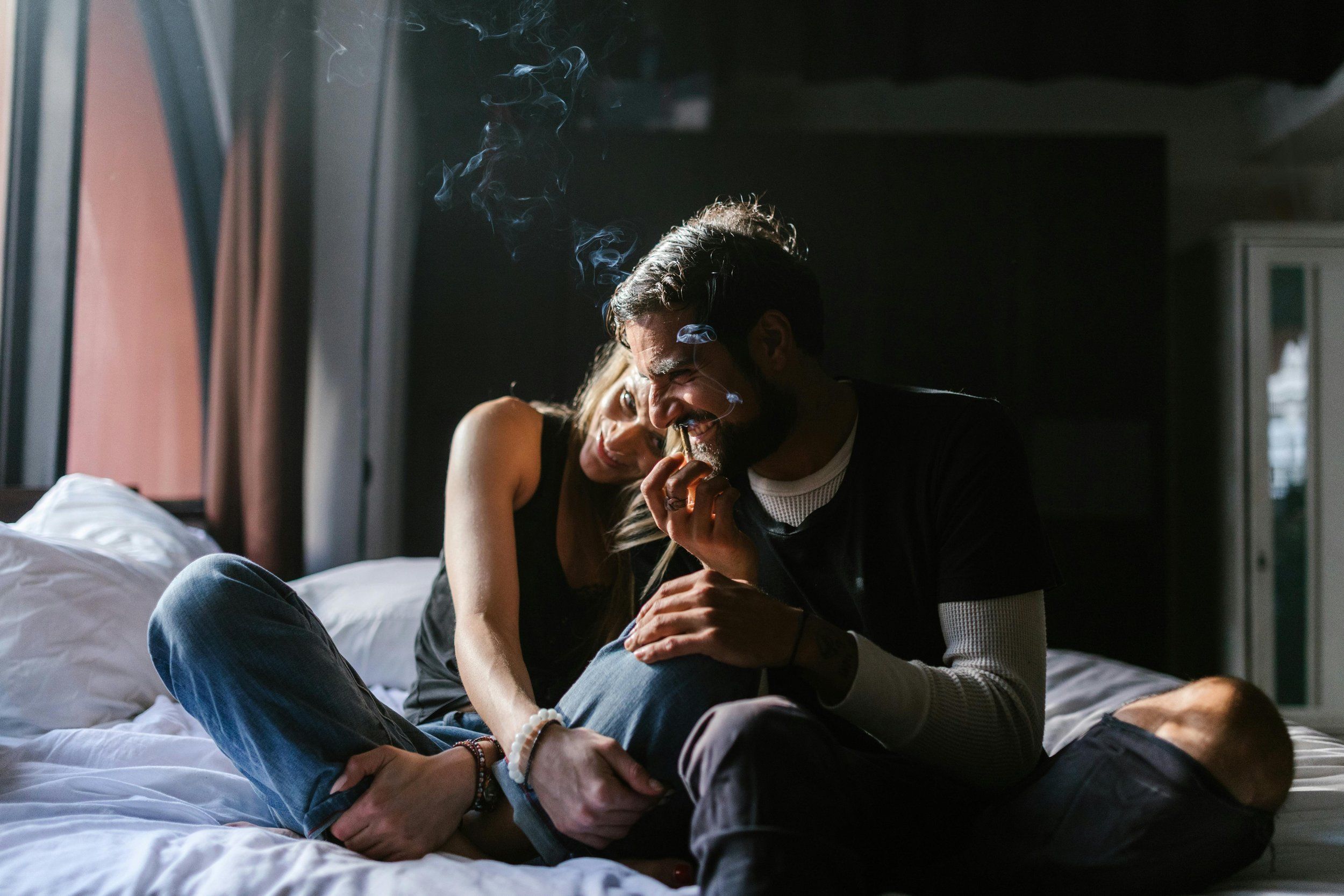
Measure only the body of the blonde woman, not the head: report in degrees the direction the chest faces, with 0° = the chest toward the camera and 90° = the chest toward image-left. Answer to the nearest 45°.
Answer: approximately 0°

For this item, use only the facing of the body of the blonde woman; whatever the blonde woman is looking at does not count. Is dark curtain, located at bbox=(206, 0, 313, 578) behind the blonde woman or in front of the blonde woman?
behind

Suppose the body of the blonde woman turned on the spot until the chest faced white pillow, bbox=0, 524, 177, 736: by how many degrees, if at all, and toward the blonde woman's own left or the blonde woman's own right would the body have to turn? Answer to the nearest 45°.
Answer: approximately 135° to the blonde woman's own right
